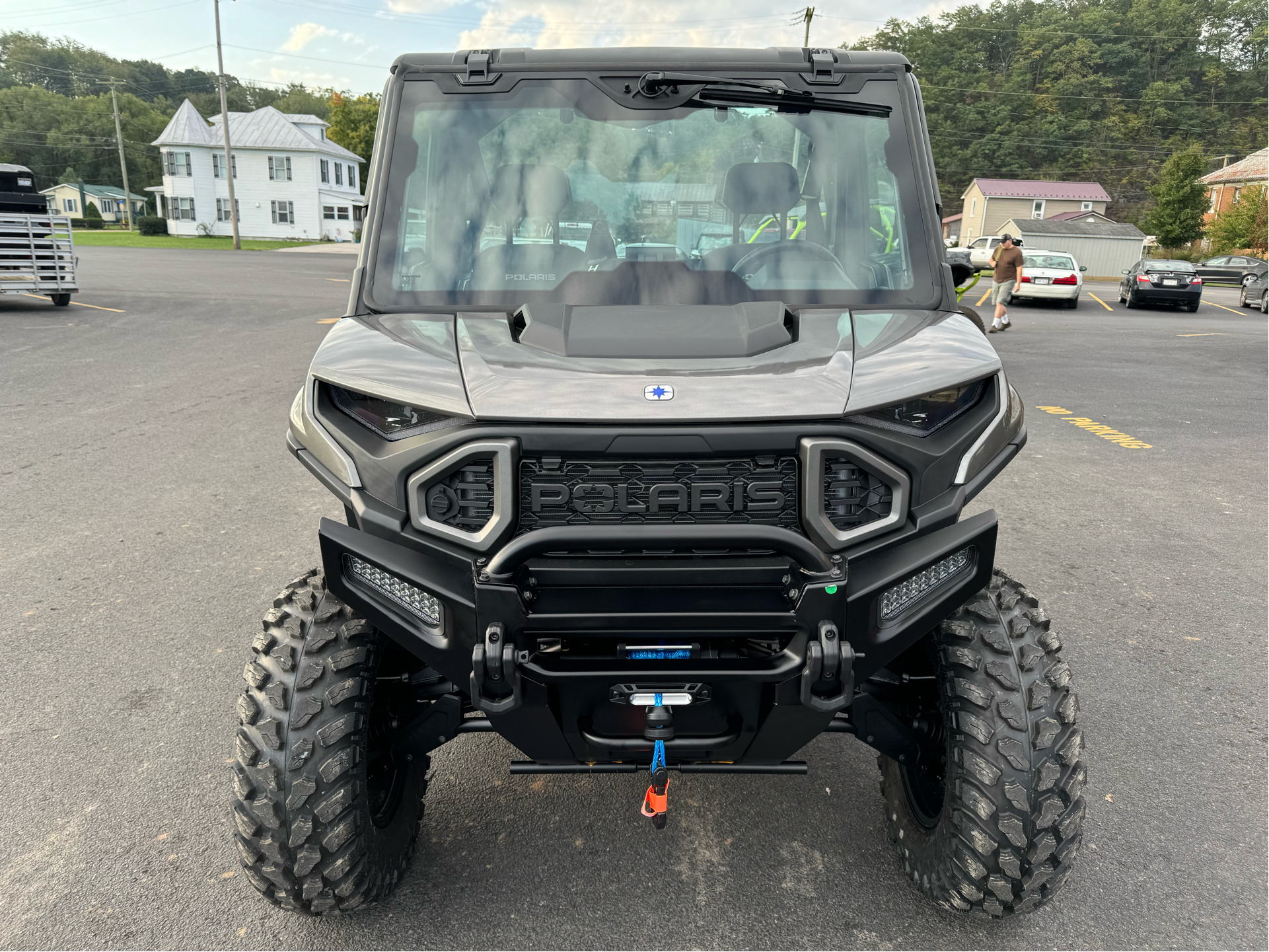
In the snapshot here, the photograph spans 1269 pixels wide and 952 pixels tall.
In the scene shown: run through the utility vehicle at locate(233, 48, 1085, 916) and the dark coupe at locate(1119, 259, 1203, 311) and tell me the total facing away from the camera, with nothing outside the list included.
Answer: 1

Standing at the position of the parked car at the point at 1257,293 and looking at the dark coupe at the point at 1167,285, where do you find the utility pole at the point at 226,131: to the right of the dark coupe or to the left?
right

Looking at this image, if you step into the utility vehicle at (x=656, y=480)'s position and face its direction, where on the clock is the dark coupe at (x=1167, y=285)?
The dark coupe is roughly at 7 o'clock from the utility vehicle.

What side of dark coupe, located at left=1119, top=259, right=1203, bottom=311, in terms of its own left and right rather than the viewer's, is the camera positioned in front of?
back

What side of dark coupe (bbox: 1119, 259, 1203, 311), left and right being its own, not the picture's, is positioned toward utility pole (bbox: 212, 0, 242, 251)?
left

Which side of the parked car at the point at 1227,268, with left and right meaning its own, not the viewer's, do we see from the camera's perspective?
left

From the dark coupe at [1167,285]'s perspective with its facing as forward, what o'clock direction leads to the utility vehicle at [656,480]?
The utility vehicle is roughly at 6 o'clock from the dark coupe.
